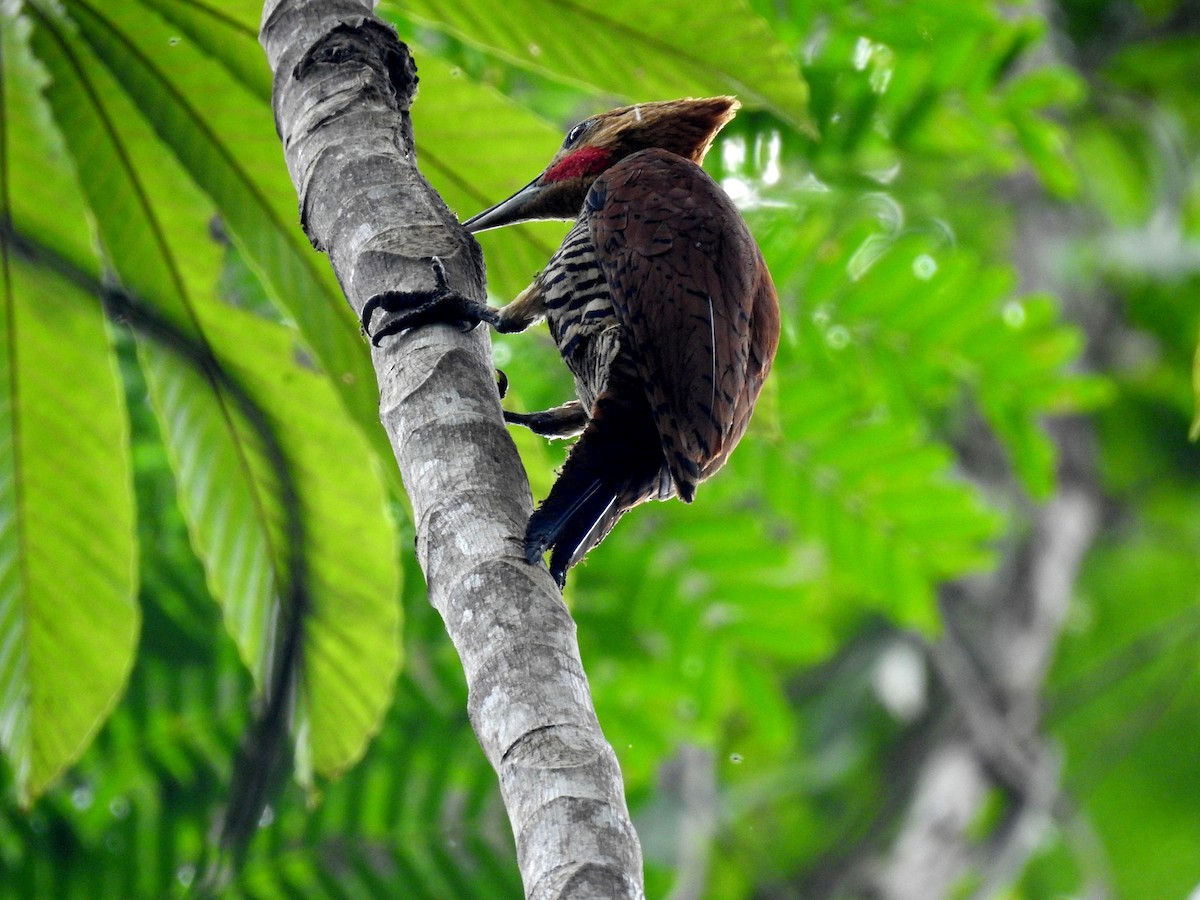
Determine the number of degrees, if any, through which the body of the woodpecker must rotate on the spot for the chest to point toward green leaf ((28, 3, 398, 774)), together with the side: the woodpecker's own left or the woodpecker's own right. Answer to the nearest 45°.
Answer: approximately 45° to the woodpecker's own right

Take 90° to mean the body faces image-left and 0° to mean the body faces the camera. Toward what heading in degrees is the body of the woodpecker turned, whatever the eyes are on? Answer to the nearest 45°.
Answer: approximately 90°

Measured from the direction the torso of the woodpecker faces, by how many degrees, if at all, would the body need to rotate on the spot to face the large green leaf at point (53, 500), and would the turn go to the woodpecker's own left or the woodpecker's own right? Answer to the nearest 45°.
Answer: approximately 45° to the woodpecker's own right
